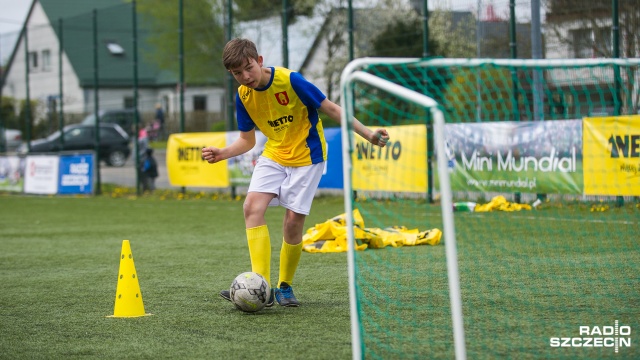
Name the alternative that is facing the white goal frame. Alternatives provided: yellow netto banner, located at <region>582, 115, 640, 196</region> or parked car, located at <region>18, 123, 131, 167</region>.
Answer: the yellow netto banner

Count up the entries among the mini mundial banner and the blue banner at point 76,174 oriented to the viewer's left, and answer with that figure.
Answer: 0

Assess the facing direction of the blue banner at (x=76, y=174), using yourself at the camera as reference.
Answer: facing the viewer

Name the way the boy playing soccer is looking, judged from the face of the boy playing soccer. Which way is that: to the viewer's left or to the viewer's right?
to the viewer's left

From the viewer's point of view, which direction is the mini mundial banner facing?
toward the camera

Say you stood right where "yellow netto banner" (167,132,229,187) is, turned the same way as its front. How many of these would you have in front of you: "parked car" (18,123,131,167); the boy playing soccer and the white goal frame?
2

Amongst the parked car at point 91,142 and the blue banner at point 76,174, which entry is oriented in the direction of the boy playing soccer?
the blue banner

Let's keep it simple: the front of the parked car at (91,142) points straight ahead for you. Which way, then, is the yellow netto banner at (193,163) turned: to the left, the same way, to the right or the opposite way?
to the left

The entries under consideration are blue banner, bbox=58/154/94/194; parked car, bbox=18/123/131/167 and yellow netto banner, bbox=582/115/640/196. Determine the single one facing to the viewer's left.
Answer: the parked car

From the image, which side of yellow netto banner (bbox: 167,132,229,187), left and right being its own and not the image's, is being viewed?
front

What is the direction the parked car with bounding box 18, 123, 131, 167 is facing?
to the viewer's left
